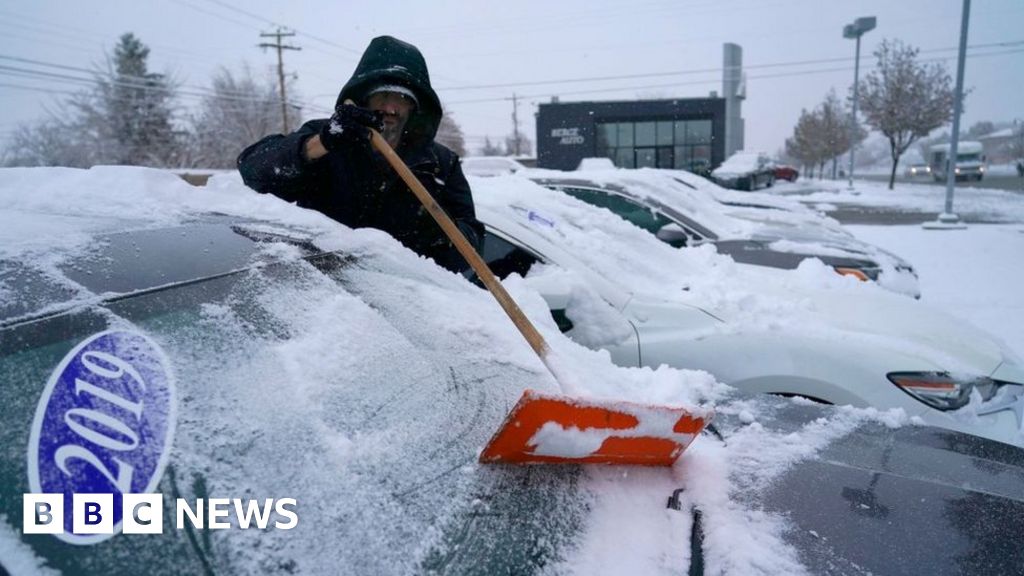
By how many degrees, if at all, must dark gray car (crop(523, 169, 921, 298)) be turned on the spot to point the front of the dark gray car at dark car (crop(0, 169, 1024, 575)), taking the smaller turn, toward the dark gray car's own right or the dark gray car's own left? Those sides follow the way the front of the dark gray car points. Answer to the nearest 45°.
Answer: approximately 45° to the dark gray car's own right

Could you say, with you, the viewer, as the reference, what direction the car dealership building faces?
facing the viewer

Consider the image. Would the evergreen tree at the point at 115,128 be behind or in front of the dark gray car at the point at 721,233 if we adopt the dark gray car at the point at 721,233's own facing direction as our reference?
behind

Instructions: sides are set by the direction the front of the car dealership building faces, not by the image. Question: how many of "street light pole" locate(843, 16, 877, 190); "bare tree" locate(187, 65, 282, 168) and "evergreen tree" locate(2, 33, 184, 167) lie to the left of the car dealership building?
1

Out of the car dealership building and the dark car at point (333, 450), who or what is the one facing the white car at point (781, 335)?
the car dealership building

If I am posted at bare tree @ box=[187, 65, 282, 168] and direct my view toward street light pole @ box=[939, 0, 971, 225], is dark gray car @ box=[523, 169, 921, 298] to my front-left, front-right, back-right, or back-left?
front-right

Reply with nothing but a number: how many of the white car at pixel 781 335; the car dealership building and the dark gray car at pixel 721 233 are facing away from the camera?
0

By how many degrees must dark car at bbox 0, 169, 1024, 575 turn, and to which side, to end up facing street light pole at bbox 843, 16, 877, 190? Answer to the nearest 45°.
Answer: approximately 90° to its left

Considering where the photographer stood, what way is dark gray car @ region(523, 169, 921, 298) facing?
facing the viewer and to the right of the viewer

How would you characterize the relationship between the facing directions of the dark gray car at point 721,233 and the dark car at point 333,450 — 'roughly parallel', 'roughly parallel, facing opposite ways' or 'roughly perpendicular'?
roughly parallel

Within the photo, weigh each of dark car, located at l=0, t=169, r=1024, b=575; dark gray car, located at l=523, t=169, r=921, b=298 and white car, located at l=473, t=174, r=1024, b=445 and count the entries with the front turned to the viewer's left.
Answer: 0
